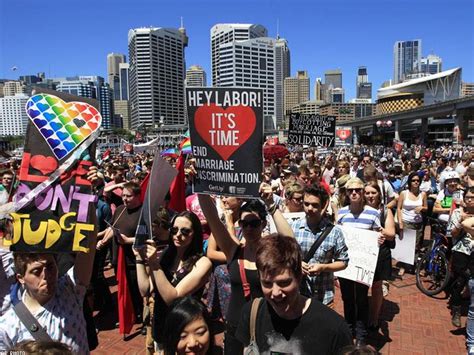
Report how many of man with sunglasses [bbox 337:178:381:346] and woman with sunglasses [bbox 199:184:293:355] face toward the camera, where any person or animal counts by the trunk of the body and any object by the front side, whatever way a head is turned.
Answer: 2

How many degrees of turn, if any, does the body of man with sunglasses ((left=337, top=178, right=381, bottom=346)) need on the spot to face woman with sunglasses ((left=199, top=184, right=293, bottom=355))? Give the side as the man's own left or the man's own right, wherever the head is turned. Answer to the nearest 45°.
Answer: approximately 45° to the man's own right

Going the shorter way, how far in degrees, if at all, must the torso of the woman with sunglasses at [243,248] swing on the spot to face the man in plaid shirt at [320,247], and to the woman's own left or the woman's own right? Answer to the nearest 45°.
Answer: approximately 135° to the woman's own left

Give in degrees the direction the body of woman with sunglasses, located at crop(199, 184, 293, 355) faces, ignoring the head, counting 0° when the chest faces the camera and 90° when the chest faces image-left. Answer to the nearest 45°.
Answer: approximately 0°

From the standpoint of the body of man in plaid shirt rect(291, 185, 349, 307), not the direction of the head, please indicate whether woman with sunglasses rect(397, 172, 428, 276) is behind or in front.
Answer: behind

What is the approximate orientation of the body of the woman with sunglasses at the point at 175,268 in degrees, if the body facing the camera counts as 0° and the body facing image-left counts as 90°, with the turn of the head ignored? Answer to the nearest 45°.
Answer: approximately 45°
